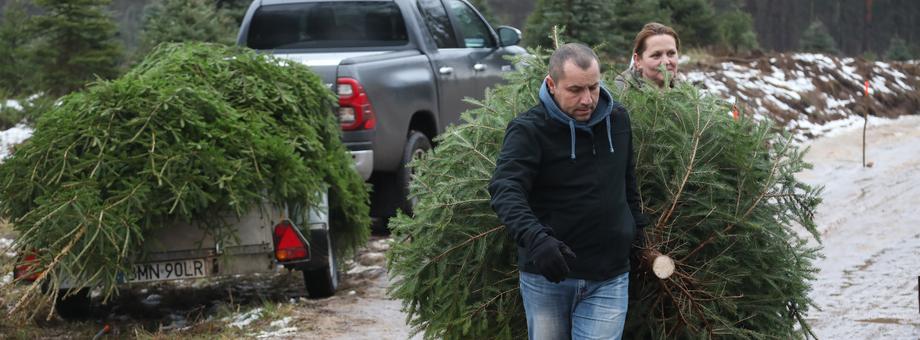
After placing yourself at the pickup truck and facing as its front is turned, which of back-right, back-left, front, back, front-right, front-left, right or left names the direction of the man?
back-right

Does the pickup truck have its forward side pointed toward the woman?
no

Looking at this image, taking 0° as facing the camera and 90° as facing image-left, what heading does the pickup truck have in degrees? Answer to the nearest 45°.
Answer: approximately 225°

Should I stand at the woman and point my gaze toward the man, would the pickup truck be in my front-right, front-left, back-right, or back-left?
back-right
